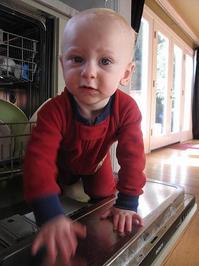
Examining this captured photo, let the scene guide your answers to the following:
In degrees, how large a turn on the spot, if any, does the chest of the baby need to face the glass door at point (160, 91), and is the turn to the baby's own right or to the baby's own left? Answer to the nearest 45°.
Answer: approximately 180°

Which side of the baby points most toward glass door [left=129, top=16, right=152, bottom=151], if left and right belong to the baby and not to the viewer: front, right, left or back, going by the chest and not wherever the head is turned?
back

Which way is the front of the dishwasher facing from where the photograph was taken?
facing the viewer and to the right of the viewer

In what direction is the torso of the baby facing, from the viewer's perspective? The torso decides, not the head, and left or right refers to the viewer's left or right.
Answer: facing the viewer

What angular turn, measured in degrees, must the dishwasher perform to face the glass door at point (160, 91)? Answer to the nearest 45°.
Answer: approximately 135° to its left

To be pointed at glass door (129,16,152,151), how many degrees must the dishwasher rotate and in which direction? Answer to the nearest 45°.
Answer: approximately 135° to its left
